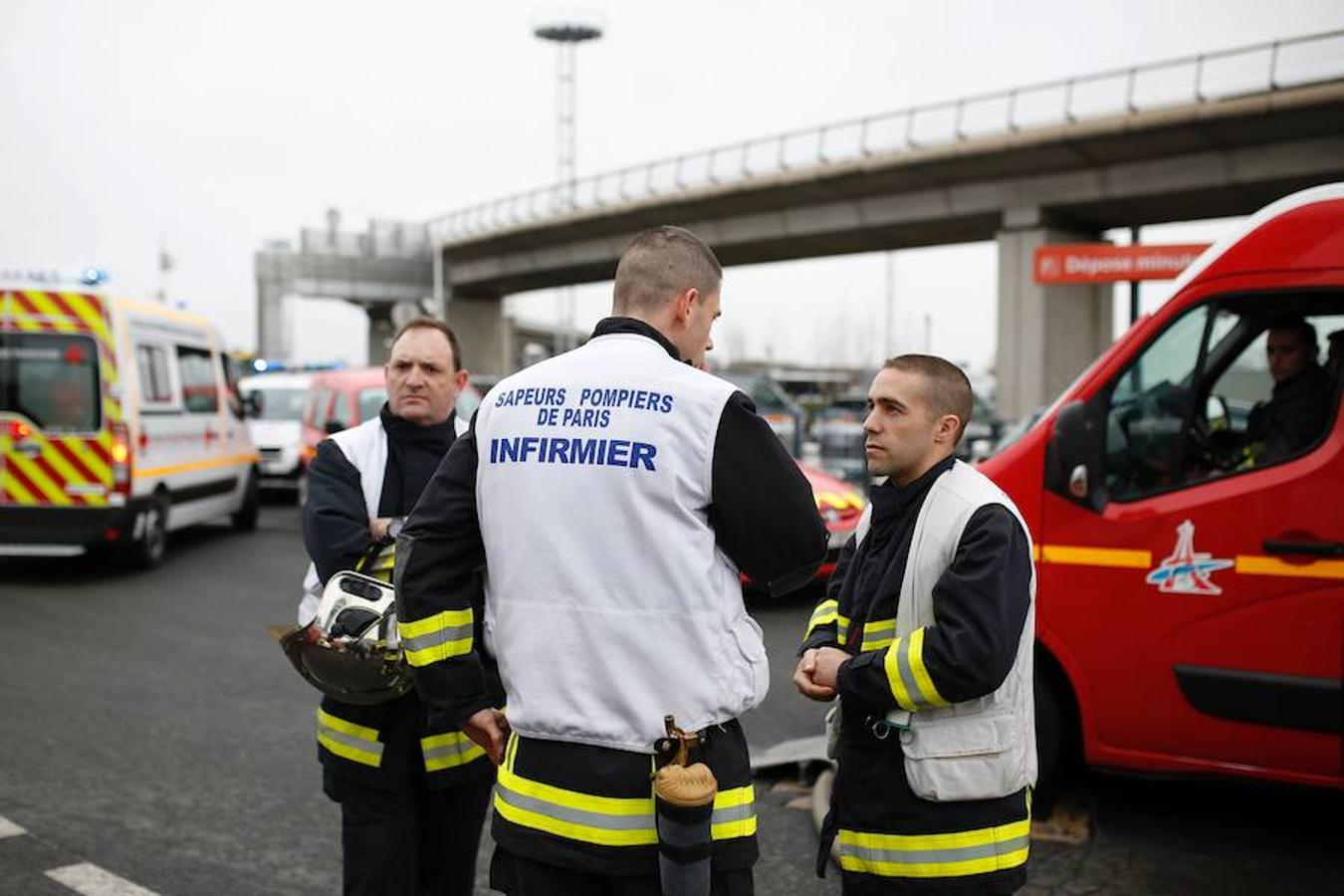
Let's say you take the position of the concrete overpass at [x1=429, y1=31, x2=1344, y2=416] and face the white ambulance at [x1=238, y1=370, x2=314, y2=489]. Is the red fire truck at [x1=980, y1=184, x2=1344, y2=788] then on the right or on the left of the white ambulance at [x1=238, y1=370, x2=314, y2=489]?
left

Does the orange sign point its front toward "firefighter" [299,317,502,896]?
yes

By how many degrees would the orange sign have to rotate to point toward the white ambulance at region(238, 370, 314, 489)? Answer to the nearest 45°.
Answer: approximately 90° to its right

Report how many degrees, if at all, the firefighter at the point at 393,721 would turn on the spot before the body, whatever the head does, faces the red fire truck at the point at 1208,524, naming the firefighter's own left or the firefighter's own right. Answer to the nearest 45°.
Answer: approximately 90° to the firefighter's own left

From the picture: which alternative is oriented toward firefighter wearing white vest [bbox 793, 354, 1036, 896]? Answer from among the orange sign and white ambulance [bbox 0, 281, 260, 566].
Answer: the orange sign

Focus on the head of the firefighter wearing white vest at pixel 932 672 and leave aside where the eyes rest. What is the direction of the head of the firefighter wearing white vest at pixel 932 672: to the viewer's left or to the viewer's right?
to the viewer's left

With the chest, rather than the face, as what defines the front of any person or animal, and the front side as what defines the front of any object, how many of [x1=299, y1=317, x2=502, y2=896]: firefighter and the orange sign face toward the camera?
2

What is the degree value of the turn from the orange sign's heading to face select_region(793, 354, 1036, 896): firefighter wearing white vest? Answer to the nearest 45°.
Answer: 0° — it already faces them

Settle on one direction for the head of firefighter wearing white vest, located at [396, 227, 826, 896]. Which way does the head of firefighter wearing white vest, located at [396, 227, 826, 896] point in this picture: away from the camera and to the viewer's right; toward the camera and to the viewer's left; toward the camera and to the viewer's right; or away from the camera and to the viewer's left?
away from the camera and to the viewer's right

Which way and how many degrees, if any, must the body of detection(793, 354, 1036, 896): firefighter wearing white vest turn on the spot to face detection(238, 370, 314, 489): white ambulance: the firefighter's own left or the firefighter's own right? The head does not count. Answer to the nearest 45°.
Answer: approximately 90° to the firefighter's own right

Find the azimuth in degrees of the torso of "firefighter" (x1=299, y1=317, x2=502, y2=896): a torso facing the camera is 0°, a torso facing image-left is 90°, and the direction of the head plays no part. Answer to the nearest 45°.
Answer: approximately 0°

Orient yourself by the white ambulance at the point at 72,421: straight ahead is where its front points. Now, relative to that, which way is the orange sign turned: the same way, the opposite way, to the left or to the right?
the opposite way

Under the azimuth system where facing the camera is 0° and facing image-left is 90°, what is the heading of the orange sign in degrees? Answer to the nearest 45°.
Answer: approximately 0°

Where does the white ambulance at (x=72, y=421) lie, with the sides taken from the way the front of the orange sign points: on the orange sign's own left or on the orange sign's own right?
on the orange sign's own right
